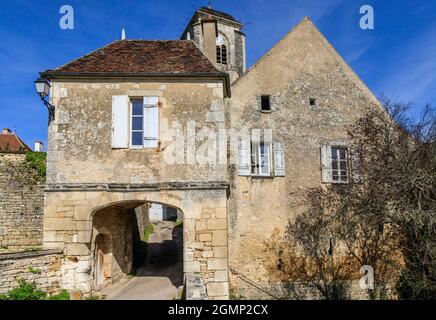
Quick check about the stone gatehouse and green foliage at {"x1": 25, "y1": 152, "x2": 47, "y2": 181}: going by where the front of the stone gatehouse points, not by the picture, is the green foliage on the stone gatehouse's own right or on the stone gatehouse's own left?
on the stone gatehouse's own right

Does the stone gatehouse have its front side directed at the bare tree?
no

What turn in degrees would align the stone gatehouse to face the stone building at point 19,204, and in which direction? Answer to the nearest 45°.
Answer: approximately 135° to its right

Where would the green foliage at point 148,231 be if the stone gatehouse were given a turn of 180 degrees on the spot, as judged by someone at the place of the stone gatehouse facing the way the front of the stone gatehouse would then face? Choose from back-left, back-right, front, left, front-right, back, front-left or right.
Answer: front

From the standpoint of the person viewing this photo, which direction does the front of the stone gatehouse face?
facing the viewer
